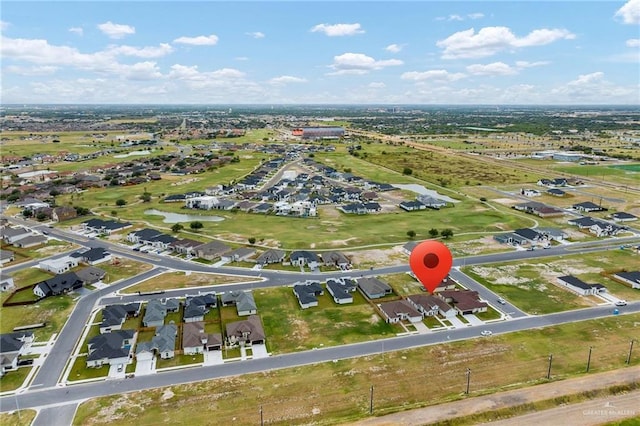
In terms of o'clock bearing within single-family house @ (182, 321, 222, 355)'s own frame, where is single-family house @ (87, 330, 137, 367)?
single-family house @ (87, 330, 137, 367) is roughly at 3 o'clock from single-family house @ (182, 321, 222, 355).

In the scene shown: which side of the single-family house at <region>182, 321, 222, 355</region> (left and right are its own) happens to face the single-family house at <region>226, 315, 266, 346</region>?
left

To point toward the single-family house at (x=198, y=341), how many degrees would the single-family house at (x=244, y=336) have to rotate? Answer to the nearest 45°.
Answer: approximately 90° to its right

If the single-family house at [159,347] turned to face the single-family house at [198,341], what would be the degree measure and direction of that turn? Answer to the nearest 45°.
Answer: approximately 90° to its left

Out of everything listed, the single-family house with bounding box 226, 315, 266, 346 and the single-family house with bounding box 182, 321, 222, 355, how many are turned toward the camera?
2

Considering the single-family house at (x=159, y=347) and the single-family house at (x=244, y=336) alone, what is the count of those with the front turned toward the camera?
2

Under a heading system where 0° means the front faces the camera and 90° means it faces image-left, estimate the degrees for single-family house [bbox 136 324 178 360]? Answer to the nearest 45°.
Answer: approximately 0°
